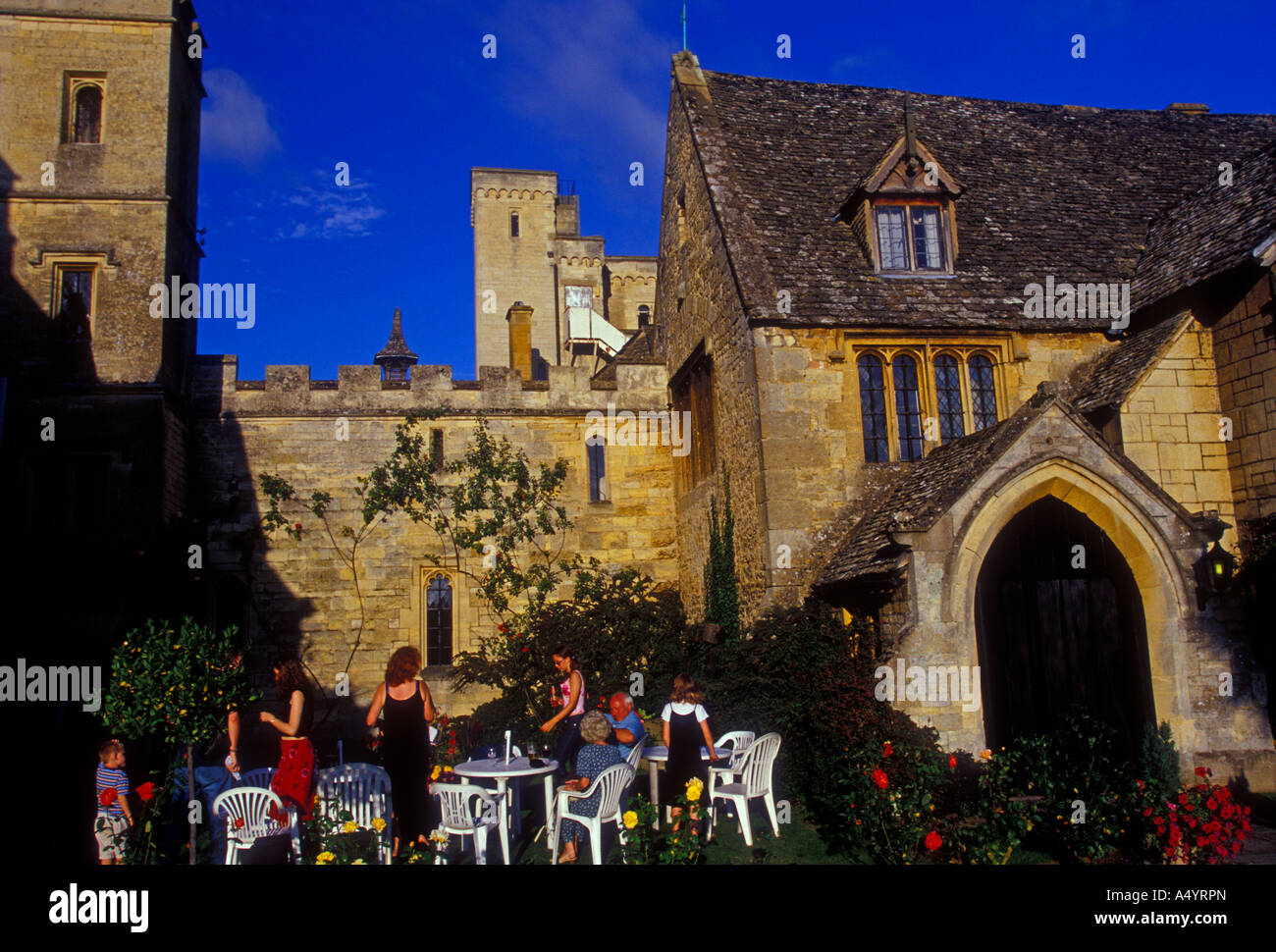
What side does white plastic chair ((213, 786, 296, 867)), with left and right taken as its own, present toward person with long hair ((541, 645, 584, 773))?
front

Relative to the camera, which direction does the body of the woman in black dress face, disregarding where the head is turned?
away from the camera

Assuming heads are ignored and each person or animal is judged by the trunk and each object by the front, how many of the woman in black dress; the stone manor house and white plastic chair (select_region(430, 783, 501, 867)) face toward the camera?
1

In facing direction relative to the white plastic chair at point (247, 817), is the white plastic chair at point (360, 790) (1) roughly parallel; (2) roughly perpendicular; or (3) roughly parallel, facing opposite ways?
roughly perpendicular

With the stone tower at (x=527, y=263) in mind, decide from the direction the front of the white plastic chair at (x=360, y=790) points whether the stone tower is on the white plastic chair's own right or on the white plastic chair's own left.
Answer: on the white plastic chair's own right

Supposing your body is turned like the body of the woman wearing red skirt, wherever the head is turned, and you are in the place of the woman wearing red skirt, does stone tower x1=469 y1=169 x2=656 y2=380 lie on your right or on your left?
on your right

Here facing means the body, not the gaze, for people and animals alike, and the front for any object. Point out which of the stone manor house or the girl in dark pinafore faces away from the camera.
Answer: the girl in dark pinafore

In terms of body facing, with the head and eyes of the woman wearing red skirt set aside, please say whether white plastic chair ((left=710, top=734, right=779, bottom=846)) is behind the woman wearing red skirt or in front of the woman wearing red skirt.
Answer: behind

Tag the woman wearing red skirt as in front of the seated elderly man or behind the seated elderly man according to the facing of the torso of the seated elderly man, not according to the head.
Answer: in front

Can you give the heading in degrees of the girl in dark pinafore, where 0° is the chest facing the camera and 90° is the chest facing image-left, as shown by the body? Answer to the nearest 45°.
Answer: approximately 180°
